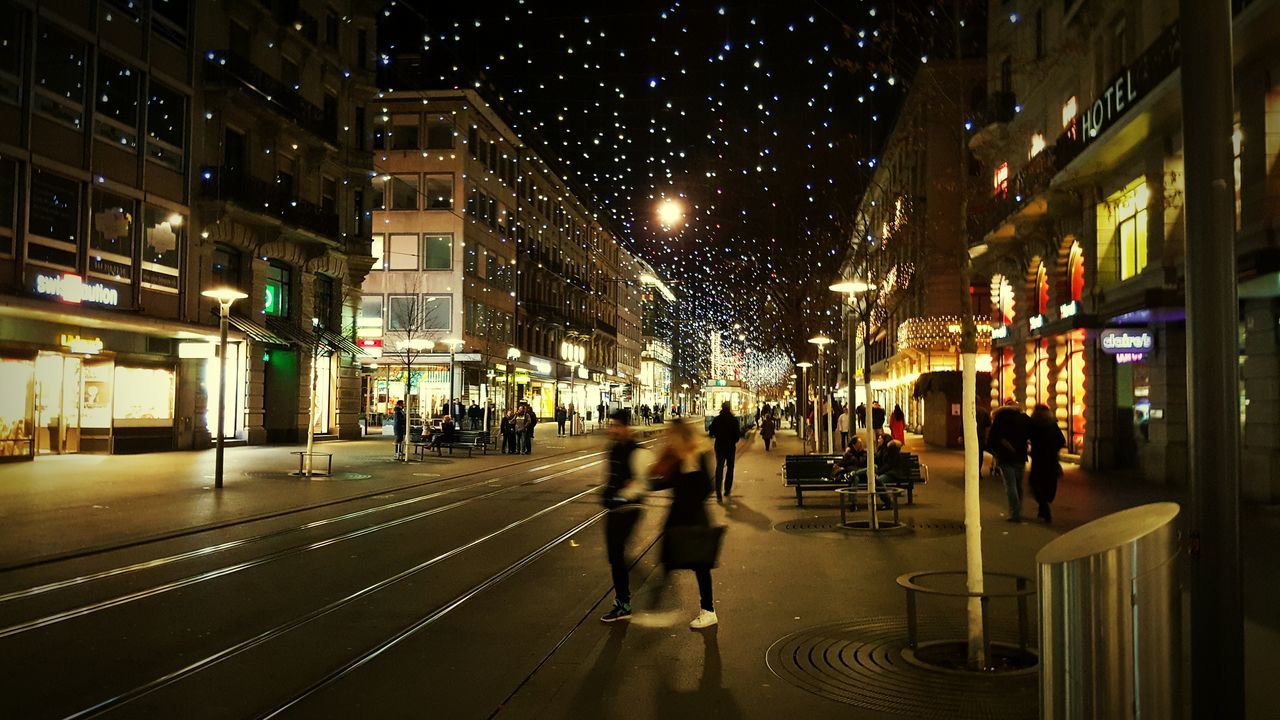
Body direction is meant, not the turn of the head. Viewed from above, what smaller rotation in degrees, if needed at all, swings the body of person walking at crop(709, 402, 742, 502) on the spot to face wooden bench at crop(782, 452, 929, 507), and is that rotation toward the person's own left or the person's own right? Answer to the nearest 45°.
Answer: approximately 135° to the person's own right

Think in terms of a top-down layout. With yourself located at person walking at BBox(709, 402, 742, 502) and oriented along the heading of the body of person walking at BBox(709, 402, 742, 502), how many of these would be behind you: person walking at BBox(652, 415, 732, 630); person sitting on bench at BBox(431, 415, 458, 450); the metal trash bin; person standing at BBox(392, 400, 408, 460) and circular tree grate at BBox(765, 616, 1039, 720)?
3

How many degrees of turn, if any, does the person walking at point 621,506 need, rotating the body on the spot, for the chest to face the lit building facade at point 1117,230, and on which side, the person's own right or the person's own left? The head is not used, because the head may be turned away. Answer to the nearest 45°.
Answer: approximately 180°

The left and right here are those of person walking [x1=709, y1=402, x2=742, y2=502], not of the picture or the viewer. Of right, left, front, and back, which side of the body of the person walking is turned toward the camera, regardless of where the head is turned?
back

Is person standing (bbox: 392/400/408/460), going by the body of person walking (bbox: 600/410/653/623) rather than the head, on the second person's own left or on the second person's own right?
on the second person's own right

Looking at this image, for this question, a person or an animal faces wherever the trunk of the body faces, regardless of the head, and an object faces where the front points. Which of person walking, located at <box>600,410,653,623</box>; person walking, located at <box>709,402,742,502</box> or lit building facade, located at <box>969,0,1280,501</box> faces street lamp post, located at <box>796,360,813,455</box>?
person walking, located at <box>709,402,742,502</box>

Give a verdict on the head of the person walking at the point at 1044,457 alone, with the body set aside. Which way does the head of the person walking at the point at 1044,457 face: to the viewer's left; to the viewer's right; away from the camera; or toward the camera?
away from the camera

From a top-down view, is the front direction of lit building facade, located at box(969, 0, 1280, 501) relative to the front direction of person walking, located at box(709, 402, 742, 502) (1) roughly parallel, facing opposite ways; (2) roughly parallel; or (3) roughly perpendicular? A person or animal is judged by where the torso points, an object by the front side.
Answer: roughly perpendicular
